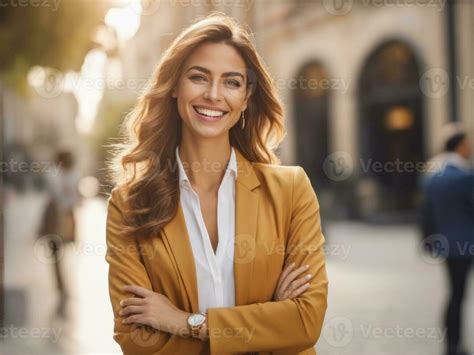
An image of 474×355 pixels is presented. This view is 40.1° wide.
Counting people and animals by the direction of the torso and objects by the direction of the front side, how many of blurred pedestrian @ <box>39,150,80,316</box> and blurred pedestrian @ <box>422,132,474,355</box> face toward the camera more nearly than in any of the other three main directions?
0

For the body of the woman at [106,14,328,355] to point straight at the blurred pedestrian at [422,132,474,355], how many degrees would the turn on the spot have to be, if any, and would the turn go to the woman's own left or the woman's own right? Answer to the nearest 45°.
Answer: approximately 135° to the woman's own left

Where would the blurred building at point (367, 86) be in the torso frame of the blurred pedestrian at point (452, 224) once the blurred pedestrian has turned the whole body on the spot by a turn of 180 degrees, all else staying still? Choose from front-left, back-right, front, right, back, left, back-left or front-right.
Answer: back-right

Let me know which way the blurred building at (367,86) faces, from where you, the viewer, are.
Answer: facing the viewer and to the left of the viewer

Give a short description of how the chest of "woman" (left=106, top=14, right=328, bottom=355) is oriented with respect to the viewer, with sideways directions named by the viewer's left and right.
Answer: facing the viewer

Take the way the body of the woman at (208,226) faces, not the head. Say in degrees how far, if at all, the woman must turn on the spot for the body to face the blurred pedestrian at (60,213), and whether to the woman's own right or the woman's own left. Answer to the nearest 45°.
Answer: approximately 180°

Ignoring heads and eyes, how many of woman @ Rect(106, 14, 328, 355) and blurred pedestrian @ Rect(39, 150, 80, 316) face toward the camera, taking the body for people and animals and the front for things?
1

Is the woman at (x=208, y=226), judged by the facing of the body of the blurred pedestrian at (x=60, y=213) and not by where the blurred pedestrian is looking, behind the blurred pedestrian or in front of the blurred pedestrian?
behind

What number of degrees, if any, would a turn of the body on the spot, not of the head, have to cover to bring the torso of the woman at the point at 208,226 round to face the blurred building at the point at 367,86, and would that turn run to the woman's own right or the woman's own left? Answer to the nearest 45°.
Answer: approximately 180°

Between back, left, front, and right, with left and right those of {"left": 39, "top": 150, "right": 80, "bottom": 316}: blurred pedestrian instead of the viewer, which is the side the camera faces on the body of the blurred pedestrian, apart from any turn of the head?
back

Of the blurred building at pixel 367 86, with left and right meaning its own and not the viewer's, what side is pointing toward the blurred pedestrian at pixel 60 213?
front

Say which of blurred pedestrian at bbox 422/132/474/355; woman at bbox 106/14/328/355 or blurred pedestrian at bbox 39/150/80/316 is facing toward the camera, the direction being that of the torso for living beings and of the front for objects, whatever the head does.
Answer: the woman
